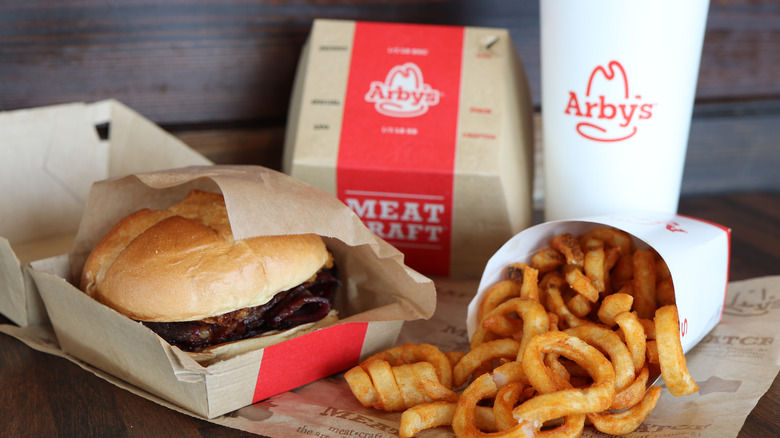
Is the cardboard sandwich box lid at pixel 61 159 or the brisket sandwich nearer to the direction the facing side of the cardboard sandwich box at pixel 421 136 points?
the brisket sandwich

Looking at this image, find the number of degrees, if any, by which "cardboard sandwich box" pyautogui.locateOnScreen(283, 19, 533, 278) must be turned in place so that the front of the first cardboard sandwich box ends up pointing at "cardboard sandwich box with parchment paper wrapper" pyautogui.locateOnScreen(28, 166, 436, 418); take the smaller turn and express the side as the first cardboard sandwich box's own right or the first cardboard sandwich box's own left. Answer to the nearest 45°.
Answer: approximately 45° to the first cardboard sandwich box's own right

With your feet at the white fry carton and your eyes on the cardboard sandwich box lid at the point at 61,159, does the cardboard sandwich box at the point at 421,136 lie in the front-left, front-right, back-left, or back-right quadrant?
front-right

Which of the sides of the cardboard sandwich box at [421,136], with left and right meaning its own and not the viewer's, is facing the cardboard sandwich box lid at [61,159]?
right

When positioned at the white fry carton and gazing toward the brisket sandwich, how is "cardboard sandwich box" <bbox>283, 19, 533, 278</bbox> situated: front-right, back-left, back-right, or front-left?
front-right

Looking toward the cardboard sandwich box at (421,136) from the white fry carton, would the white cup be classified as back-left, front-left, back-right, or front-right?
front-right

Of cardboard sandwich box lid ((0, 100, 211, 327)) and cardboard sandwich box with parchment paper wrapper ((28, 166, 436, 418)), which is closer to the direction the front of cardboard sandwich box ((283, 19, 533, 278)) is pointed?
the cardboard sandwich box with parchment paper wrapper

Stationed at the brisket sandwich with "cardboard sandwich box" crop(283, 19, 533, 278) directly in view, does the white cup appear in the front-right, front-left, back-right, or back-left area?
front-right

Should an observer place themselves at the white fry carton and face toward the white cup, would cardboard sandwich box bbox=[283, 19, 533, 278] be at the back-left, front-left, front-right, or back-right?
front-left

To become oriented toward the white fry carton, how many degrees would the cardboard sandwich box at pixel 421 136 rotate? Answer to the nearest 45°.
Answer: approximately 45° to its left

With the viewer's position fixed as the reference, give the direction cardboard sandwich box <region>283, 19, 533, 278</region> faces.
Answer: facing the viewer

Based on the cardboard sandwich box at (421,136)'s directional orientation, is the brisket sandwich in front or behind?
in front
